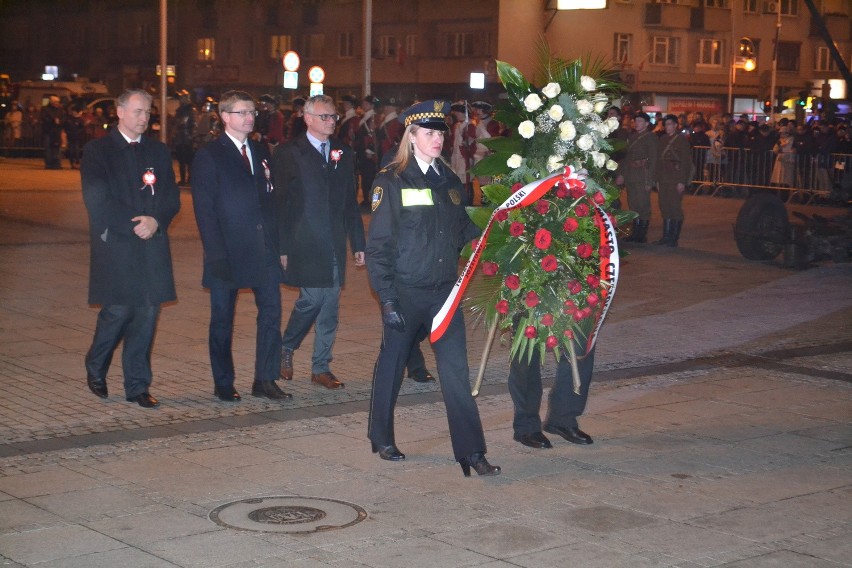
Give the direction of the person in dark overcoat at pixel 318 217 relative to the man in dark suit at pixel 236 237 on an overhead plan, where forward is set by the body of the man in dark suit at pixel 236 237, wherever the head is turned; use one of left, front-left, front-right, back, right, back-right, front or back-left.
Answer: left

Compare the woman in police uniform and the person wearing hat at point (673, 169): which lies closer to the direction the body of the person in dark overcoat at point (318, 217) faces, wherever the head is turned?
the woman in police uniform

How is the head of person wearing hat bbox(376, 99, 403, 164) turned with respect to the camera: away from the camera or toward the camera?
toward the camera

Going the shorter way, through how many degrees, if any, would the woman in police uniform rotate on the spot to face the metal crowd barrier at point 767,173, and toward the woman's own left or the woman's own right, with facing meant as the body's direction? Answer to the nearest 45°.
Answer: approximately 135° to the woman's own left

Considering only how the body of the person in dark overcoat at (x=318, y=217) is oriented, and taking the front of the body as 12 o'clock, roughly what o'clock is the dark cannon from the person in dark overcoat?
The dark cannon is roughly at 9 o'clock from the person in dark overcoat.

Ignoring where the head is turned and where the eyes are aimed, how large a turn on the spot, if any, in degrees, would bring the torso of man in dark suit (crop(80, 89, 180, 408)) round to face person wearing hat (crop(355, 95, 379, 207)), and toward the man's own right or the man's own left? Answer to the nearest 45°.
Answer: approximately 135° to the man's own left

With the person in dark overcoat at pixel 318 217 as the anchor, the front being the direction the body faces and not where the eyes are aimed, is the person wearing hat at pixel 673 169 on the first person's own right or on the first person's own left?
on the first person's own left

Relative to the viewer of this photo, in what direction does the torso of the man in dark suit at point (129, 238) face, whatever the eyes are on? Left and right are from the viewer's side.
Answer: facing the viewer and to the right of the viewer

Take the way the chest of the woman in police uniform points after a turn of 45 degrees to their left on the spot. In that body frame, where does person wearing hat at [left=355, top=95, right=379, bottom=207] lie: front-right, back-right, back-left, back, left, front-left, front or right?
left

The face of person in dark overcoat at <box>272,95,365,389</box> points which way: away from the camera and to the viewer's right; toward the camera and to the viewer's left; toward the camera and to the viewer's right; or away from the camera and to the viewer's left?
toward the camera and to the viewer's right

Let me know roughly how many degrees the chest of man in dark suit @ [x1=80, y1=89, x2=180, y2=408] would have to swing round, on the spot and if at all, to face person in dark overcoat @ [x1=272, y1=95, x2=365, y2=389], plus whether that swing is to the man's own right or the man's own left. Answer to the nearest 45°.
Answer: approximately 45° to the man's own left
